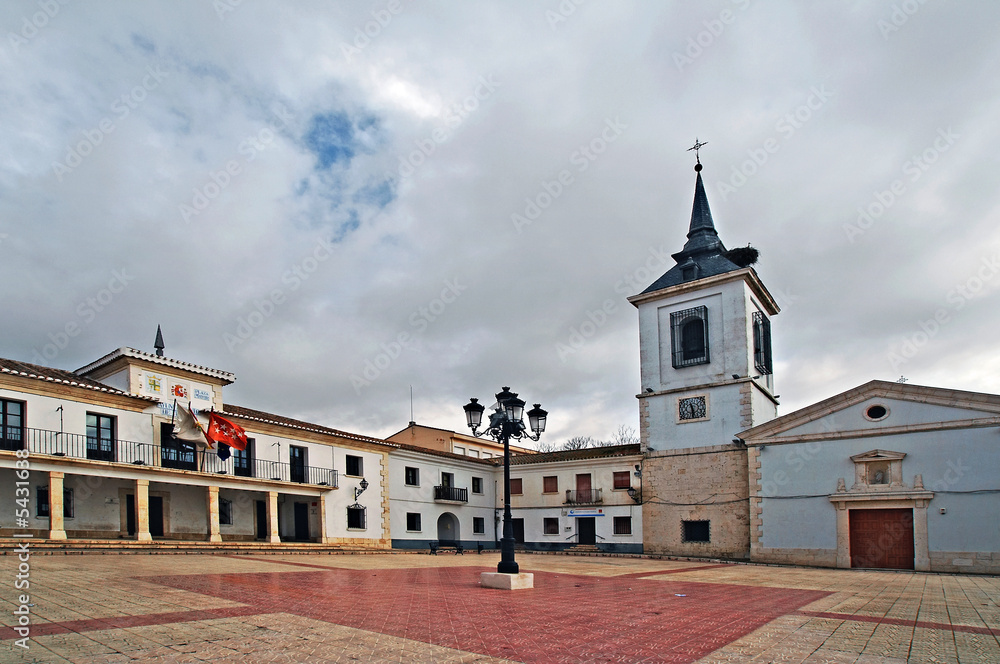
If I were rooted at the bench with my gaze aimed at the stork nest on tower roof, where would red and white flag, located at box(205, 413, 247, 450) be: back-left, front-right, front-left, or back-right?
back-right

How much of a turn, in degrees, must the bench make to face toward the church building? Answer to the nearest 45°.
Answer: approximately 45° to its left

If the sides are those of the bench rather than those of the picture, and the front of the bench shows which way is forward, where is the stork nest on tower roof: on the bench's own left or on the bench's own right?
on the bench's own left

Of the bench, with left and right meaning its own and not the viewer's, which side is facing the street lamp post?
front

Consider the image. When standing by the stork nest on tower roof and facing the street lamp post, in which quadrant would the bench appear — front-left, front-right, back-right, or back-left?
front-right

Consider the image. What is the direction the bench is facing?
toward the camera
